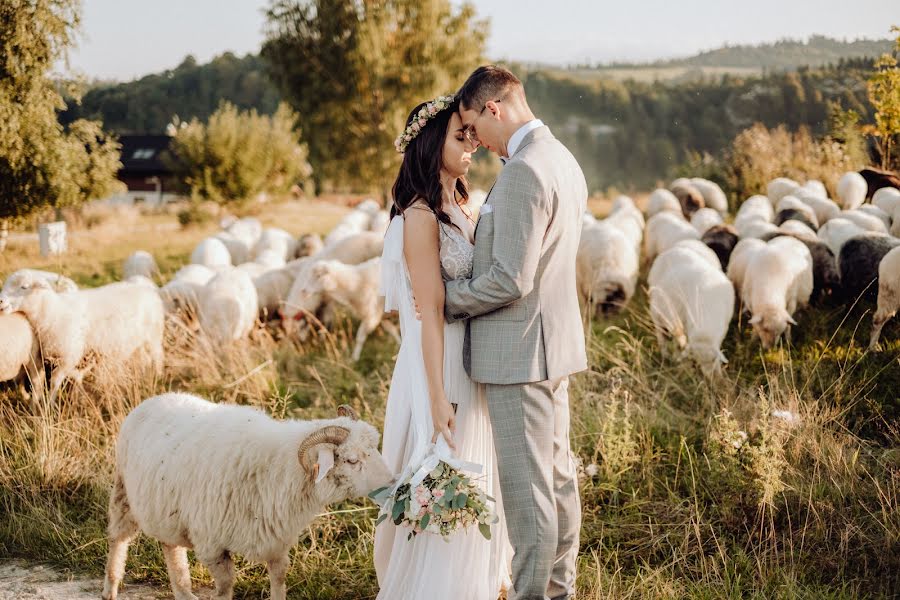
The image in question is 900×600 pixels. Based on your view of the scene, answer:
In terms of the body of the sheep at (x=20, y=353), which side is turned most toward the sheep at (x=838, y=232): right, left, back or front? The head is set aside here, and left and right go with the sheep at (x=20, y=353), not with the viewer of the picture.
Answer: back

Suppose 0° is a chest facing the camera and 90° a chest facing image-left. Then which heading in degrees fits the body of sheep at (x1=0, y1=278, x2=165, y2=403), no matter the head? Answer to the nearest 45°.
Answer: approximately 90°

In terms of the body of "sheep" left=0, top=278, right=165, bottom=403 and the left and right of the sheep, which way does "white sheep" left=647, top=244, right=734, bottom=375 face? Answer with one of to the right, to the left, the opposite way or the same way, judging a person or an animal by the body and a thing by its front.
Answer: to the left

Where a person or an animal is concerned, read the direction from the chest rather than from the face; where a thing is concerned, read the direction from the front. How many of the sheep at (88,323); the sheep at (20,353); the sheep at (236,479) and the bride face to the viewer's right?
2

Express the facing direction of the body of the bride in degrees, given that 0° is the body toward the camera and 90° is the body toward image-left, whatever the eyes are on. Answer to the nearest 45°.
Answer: approximately 270°

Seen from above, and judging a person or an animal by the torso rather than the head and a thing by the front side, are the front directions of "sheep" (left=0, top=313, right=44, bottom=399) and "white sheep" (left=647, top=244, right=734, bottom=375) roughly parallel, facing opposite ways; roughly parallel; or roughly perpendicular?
roughly perpendicular

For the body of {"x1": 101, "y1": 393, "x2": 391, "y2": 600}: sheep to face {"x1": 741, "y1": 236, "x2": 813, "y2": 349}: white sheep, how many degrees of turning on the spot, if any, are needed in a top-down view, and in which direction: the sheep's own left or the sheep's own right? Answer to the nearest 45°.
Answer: approximately 45° to the sheep's own left

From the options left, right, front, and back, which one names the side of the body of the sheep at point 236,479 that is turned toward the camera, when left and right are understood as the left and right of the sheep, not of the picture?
right

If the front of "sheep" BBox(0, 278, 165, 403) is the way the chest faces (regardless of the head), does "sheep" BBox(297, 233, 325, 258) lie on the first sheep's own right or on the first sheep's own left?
on the first sheep's own right

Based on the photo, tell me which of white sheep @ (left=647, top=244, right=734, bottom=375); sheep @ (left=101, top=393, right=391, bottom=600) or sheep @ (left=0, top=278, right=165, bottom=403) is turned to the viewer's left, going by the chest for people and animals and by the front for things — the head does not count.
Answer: sheep @ (left=0, top=278, right=165, bottom=403)

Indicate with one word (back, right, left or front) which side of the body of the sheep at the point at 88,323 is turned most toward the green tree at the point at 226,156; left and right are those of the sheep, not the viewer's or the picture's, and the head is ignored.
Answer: right
